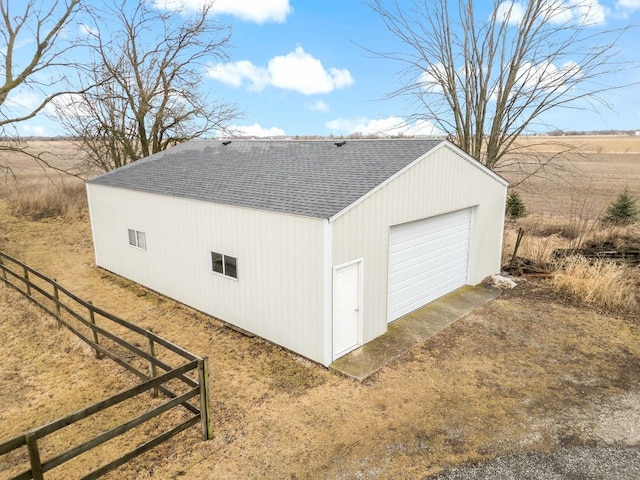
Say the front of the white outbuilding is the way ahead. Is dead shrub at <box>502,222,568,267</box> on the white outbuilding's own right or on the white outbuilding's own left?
on the white outbuilding's own left

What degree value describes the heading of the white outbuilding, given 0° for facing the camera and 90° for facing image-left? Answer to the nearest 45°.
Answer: approximately 315°

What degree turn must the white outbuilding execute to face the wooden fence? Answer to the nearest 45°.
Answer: approximately 90° to its right
